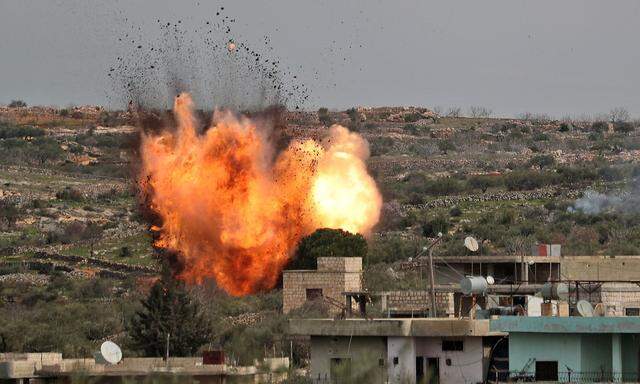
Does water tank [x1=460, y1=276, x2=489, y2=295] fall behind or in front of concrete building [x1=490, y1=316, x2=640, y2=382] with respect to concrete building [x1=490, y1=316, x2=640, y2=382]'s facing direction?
behind

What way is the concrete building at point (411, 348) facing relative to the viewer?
toward the camera

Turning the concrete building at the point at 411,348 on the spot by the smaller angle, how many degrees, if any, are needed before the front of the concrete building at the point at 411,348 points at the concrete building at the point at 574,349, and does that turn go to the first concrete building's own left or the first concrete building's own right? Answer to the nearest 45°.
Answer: approximately 45° to the first concrete building's own left

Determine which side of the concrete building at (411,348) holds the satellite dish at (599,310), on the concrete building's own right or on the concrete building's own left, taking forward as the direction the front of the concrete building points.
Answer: on the concrete building's own left

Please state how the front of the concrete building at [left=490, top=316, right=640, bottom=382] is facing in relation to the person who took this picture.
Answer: facing the viewer

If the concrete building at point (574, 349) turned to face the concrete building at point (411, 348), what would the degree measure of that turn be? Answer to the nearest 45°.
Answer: approximately 135° to its right

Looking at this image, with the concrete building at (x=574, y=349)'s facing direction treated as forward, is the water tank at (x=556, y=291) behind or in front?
behind

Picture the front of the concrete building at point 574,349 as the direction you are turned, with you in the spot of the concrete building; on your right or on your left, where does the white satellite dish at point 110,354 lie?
on your right

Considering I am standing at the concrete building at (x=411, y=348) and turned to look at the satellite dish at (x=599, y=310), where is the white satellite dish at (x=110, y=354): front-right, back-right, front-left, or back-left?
back-left

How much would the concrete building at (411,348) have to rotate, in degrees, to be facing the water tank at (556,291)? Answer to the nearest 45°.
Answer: approximately 90° to its left

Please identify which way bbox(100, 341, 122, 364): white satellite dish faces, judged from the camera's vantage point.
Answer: facing the viewer and to the right of the viewer

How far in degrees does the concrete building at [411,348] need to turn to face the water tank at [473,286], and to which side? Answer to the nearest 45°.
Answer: approximately 135° to its left
